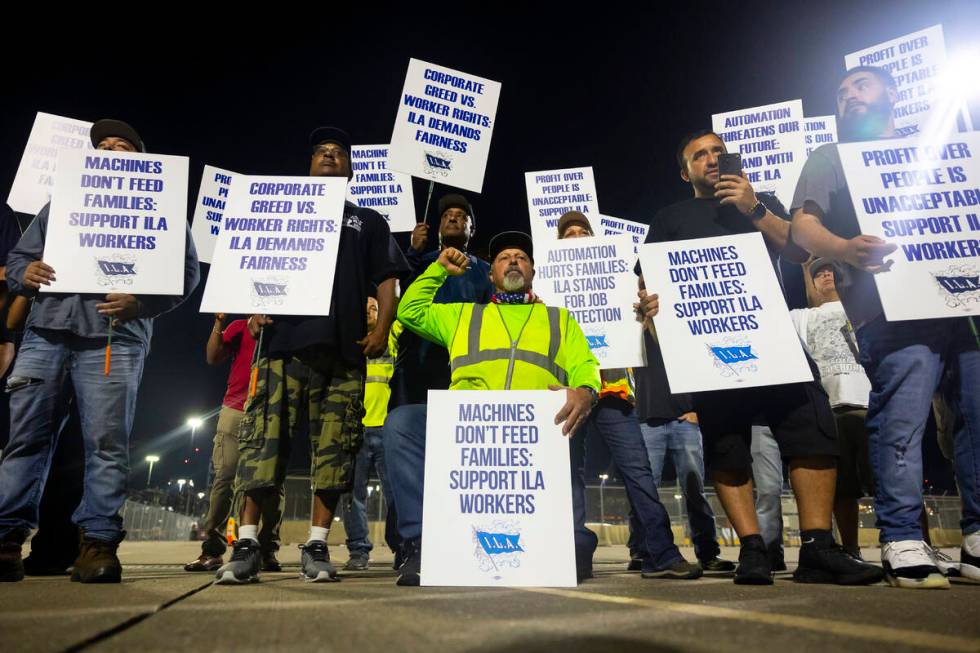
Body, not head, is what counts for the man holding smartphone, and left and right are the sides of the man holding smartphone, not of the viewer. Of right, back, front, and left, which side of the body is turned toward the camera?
front
